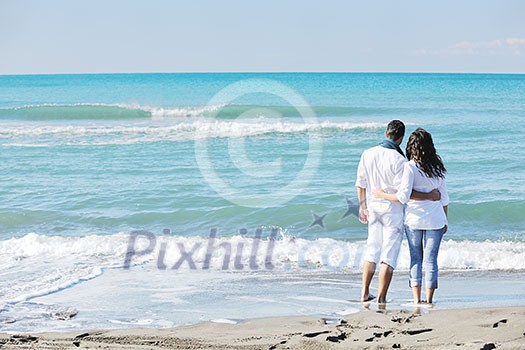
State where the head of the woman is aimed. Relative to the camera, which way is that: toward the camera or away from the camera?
away from the camera

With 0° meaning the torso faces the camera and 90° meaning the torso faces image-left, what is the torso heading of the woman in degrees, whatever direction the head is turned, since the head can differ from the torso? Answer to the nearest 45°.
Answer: approximately 180°
